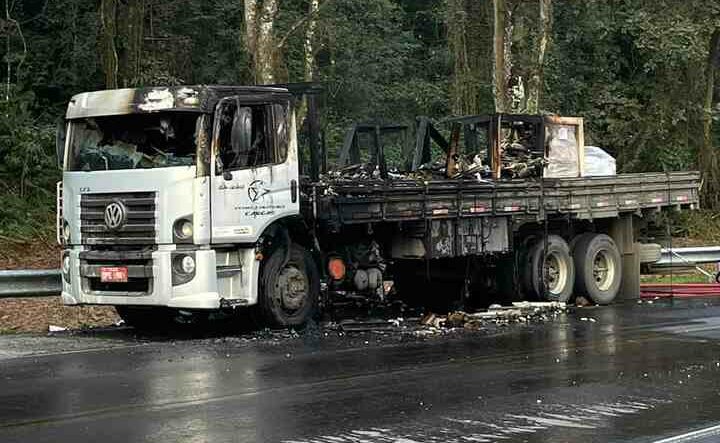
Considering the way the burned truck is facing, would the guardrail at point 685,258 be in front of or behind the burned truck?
behind

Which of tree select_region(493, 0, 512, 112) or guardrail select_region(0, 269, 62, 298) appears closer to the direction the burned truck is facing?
the guardrail

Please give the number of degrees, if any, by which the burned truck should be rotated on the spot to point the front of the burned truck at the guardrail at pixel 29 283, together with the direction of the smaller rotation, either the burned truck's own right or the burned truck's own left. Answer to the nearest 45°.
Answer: approximately 45° to the burned truck's own right

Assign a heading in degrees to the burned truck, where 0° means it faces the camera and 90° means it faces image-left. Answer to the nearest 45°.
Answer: approximately 45°
